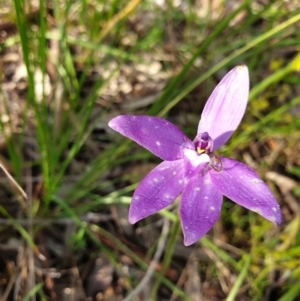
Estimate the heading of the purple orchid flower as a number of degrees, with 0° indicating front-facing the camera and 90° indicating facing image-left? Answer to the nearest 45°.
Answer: approximately 0°
